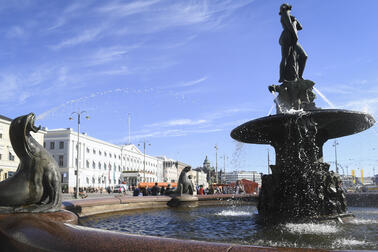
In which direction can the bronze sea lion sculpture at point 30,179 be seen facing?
to the viewer's right

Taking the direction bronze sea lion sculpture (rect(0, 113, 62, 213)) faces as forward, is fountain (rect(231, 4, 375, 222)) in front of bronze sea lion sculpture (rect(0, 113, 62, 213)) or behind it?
in front

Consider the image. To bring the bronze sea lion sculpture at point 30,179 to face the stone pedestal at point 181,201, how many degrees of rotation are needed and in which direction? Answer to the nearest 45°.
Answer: approximately 45° to its left

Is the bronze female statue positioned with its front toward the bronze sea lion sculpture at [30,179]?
no
